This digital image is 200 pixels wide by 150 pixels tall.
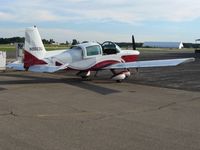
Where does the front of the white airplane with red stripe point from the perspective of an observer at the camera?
facing away from the viewer and to the right of the viewer
